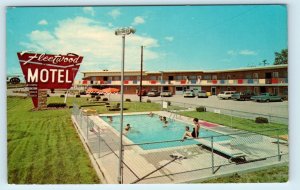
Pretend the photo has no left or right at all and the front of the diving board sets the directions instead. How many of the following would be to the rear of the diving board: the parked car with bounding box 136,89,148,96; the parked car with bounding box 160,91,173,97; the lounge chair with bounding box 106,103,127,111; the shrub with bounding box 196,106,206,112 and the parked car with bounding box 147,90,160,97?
0

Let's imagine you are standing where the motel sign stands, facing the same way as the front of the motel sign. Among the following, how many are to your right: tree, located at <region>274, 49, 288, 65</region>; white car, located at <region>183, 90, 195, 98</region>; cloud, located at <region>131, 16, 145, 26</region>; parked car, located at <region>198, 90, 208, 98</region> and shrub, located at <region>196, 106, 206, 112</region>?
0

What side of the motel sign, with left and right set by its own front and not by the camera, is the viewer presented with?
front

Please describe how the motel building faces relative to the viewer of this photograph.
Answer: facing the viewer and to the left of the viewer

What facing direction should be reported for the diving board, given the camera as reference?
facing away from the viewer and to the left of the viewer

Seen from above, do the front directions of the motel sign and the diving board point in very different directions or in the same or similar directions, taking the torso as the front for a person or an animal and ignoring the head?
very different directions

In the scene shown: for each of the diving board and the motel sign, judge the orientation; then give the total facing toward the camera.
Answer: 1

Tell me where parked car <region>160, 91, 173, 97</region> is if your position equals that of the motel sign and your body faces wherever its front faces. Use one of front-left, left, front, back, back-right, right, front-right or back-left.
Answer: left

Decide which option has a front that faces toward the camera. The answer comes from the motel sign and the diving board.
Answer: the motel sign

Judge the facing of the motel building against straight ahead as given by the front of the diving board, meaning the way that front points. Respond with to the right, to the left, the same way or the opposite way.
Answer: to the left

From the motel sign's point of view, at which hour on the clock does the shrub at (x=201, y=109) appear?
The shrub is roughly at 9 o'clock from the motel sign.
